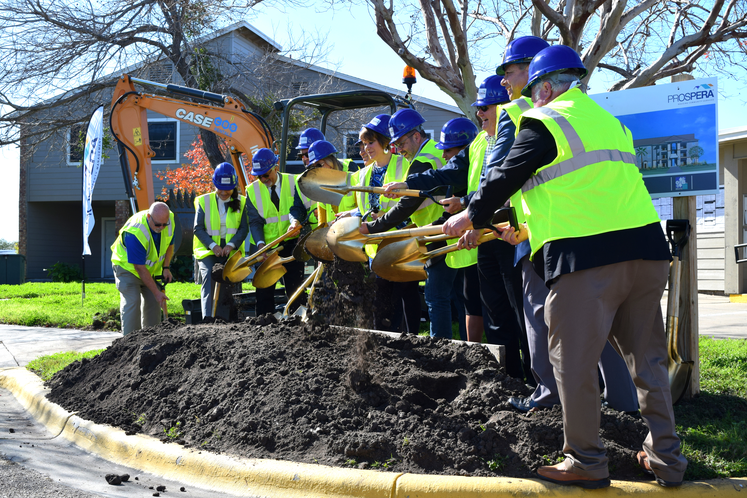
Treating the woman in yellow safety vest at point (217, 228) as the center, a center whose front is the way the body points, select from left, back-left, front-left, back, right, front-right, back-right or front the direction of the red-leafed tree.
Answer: back

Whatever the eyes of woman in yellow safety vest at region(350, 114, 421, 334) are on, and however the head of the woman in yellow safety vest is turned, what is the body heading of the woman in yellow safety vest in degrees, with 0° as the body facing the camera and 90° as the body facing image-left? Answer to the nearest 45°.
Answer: approximately 45°

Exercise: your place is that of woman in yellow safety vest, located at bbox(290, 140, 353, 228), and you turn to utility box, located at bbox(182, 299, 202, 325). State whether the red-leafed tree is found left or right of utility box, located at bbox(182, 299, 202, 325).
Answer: right

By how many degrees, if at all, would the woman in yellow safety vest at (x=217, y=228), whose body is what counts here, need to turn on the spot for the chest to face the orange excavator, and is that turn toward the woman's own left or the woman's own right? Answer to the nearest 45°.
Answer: approximately 180°

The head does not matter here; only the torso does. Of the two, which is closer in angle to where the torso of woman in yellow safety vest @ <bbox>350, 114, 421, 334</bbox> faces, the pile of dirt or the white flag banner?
the pile of dirt

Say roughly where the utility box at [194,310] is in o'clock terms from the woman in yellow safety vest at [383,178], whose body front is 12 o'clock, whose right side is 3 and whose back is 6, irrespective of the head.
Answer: The utility box is roughly at 3 o'clock from the woman in yellow safety vest.

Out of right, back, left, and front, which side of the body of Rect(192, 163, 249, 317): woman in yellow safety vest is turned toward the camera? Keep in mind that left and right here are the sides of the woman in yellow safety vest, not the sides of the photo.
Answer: front

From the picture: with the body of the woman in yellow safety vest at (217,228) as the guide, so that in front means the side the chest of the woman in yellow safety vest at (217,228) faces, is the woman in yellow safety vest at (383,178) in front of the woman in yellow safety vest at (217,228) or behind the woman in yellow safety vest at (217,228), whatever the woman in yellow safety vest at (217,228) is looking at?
in front

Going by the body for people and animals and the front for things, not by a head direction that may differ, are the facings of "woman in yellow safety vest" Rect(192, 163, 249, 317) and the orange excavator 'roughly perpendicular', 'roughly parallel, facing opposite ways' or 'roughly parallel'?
roughly perpendicular
